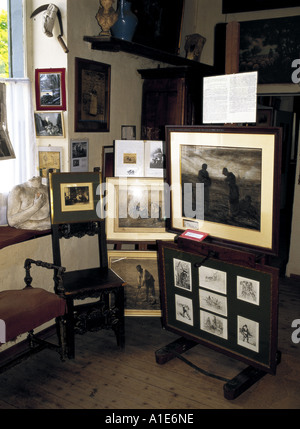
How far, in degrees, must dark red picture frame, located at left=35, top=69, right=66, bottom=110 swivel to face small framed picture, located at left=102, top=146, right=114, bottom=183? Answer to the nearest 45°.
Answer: approximately 135° to its left

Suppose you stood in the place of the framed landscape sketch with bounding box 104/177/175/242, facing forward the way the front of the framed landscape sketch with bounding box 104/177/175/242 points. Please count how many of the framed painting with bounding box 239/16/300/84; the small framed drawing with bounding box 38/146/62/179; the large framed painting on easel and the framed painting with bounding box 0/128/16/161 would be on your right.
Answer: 2

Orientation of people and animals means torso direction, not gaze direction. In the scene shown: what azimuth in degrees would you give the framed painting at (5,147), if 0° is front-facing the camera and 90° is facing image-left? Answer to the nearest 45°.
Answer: approximately 315°

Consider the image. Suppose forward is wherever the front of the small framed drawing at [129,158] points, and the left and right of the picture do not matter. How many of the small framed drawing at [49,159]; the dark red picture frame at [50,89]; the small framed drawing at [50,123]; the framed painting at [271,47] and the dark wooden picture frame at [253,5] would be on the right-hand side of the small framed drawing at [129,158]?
3
